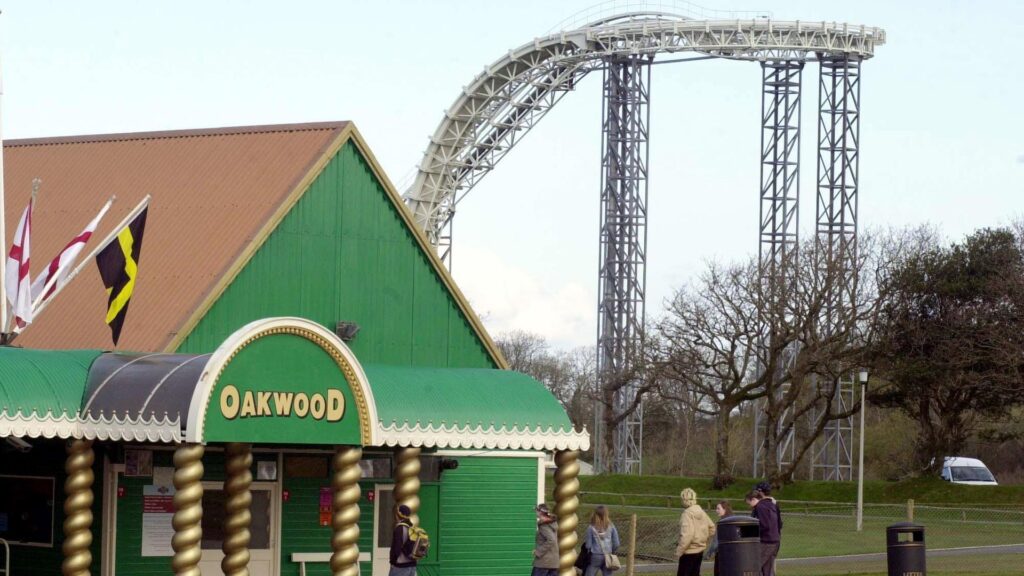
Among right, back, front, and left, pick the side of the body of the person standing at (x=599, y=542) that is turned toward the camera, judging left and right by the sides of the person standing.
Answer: back

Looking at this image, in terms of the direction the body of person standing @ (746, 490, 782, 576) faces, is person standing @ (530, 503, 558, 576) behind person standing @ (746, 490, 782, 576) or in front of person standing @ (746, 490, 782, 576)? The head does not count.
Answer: in front

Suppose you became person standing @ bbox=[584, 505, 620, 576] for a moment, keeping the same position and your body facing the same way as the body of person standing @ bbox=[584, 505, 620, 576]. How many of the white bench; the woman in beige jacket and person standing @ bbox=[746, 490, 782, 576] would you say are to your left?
1

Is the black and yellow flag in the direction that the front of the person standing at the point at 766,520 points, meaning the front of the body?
yes

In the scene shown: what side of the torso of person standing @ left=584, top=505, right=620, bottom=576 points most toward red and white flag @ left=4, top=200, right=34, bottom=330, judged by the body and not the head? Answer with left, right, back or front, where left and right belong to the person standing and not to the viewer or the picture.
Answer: left

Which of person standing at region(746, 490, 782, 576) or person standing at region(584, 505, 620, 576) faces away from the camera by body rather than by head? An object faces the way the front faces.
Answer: person standing at region(584, 505, 620, 576)

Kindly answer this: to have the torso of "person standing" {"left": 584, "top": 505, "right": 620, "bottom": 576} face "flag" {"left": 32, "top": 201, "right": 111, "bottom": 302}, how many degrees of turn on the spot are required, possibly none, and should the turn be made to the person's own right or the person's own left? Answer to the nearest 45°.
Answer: approximately 90° to the person's own left

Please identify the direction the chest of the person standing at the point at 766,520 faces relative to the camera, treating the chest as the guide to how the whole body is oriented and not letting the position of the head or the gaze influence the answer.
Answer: to the viewer's left

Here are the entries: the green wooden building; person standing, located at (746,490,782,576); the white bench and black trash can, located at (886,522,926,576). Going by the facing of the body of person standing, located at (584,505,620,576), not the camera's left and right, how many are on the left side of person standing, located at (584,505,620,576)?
2
